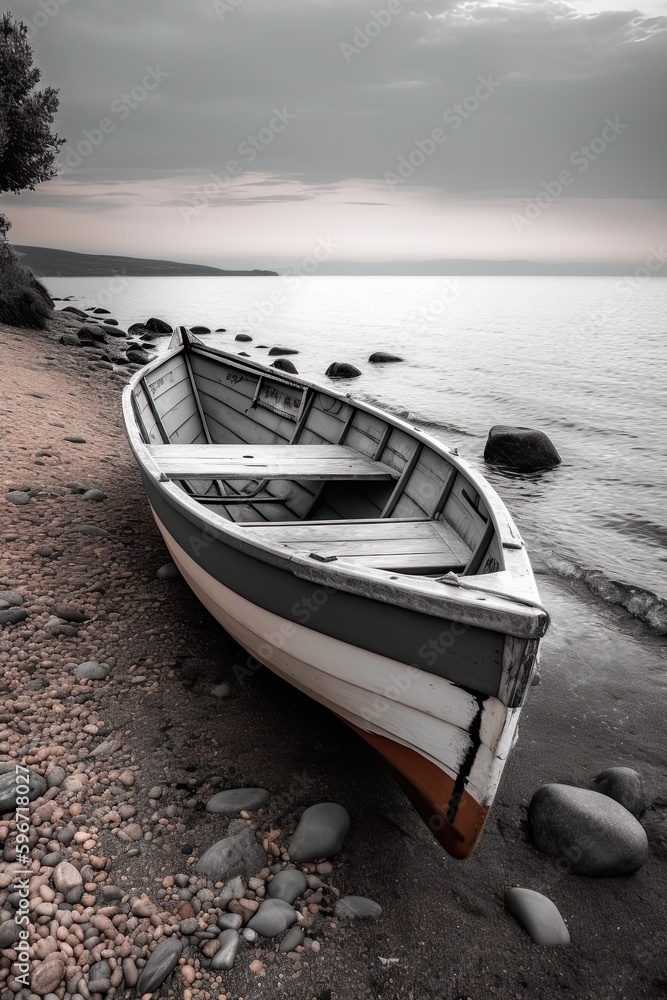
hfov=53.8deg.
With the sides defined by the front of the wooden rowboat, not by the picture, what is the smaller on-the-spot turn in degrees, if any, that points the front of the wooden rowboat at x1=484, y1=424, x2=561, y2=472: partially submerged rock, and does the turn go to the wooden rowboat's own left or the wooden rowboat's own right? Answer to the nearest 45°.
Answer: approximately 135° to the wooden rowboat's own left

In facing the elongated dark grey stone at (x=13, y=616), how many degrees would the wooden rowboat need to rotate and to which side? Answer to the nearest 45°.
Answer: approximately 135° to its right

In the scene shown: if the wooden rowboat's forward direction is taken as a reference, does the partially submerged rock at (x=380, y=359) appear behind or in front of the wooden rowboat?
behind

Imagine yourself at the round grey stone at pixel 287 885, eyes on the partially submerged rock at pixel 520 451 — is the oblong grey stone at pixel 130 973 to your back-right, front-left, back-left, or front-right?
back-left

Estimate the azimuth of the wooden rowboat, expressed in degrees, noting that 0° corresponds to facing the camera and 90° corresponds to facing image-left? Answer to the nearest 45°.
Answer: approximately 315°

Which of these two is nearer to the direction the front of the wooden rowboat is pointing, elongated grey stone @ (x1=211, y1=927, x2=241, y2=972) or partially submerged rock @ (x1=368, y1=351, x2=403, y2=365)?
the elongated grey stone

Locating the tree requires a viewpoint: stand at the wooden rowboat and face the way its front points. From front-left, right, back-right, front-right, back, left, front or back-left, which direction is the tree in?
back

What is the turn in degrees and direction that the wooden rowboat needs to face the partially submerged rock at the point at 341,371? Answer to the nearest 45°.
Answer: approximately 135° to its left

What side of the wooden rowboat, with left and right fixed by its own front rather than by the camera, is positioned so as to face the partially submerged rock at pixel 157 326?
back
